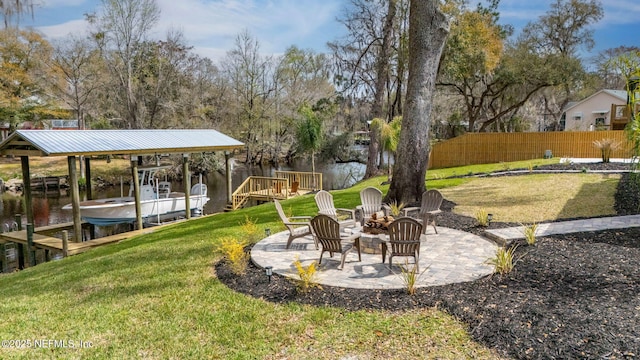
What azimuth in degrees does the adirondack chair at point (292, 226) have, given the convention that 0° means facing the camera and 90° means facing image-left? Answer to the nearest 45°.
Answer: approximately 270°

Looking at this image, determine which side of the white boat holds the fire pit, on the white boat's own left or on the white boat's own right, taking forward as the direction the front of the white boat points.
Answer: on the white boat's own left

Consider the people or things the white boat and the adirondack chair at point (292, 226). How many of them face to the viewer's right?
1

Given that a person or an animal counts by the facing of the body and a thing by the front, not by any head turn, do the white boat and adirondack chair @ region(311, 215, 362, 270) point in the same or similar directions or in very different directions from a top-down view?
very different directions

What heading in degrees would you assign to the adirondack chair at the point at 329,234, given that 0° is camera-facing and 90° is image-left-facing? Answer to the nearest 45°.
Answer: approximately 225°

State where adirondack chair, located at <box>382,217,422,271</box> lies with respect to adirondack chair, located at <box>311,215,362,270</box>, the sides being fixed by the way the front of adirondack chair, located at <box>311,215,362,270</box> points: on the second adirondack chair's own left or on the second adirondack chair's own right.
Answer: on the second adirondack chair's own right

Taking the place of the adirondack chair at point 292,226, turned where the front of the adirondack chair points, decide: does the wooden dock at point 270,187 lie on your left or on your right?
on your left

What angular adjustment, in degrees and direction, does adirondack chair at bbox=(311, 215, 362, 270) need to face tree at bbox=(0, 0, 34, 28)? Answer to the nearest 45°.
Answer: approximately 90° to its left

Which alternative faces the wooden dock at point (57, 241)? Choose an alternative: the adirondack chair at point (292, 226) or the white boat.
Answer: the white boat

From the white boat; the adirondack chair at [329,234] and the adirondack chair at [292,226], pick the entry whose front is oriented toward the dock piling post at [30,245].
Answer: the white boat

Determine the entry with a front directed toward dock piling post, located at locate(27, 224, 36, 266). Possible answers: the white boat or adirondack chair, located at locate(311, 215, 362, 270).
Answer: the white boat

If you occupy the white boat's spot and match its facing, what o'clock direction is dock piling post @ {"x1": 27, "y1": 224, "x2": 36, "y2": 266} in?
The dock piling post is roughly at 12 o'clock from the white boat.

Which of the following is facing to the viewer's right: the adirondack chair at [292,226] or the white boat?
the adirondack chair
